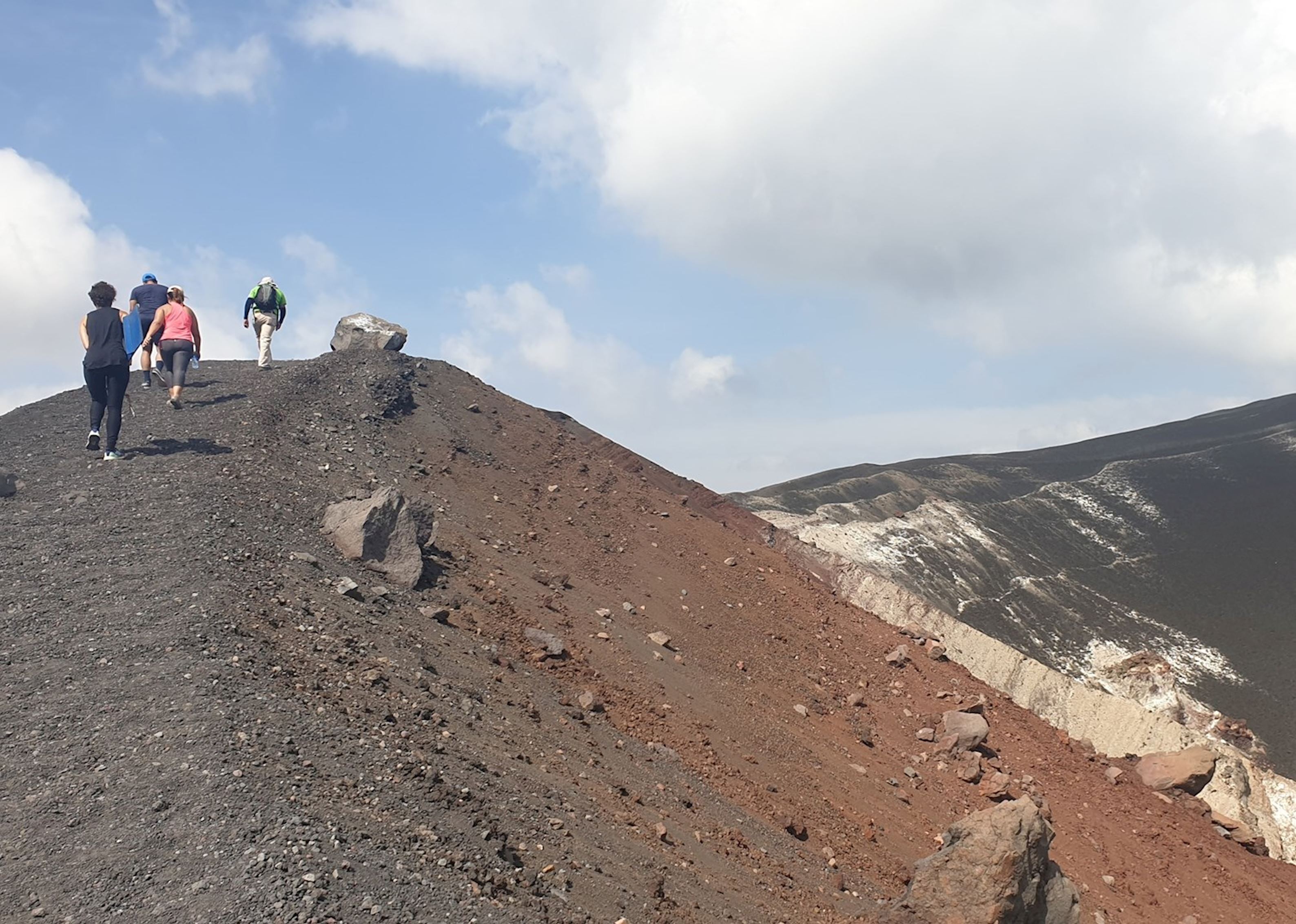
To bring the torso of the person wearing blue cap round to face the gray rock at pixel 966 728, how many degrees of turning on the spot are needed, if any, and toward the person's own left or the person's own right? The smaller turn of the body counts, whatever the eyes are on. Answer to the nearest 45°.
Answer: approximately 135° to the person's own right

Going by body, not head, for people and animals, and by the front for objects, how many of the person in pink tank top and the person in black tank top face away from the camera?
2

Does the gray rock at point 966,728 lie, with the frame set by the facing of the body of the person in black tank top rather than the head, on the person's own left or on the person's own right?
on the person's own right

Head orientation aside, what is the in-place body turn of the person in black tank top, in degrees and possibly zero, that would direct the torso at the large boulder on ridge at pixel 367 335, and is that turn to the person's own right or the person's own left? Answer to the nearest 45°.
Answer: approximately 45° to the person's own right

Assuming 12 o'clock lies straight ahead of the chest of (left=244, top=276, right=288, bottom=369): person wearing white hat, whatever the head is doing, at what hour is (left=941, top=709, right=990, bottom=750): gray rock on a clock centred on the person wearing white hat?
The gray rock is roughly at 4 o'clock from the person wearing white hat.

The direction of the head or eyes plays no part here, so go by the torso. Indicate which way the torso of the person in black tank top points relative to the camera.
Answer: away from the camera

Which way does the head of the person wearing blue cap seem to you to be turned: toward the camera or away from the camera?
away from the camera

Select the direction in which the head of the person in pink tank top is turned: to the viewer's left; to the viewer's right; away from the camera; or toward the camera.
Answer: away from the camera

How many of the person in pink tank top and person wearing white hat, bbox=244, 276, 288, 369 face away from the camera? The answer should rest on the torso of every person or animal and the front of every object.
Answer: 2

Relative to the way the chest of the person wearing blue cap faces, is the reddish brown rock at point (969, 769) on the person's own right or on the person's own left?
on the person's own right

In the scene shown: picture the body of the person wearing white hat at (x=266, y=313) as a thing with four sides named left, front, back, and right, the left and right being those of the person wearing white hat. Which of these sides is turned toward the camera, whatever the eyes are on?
back

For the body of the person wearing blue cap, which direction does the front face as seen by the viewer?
away from the camera

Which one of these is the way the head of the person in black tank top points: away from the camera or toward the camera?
away from the camera

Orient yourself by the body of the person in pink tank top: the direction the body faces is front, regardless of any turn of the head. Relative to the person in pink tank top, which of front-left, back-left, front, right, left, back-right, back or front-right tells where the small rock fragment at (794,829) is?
back-right

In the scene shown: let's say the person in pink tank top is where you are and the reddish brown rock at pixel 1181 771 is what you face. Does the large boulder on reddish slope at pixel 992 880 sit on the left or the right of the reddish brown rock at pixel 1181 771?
right

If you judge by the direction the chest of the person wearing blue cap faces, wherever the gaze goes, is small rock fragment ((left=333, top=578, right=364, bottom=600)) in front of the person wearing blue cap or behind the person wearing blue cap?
behind
